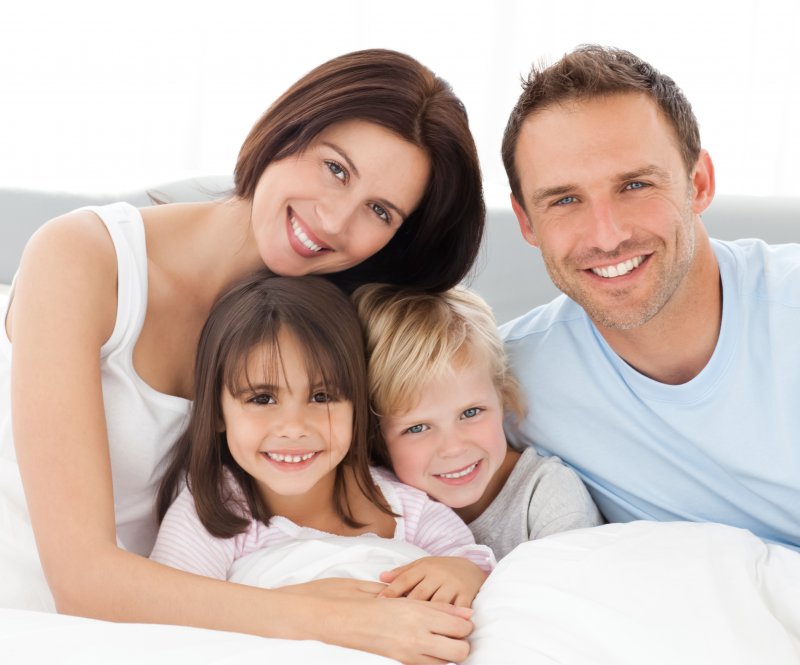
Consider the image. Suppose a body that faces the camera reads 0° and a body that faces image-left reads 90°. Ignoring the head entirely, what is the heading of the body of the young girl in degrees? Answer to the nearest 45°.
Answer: approximately 0°

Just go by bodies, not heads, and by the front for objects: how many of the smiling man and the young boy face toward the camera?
2

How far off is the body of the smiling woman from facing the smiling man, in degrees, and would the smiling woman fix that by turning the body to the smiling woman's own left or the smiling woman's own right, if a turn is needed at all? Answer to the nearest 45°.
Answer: approximately 45° to the smiling woman's own left

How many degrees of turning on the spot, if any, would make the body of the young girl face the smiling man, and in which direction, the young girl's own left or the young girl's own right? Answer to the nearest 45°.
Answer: approximately 90° to the young girl's own left

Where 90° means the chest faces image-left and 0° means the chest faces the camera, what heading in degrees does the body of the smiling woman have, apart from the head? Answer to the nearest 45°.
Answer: approximately 315°

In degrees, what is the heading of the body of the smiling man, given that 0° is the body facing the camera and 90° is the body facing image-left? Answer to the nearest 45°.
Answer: approximately 0°

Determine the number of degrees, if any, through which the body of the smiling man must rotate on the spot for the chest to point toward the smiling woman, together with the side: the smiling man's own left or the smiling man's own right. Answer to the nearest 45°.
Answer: approximately 90° to the smiling man's own right
